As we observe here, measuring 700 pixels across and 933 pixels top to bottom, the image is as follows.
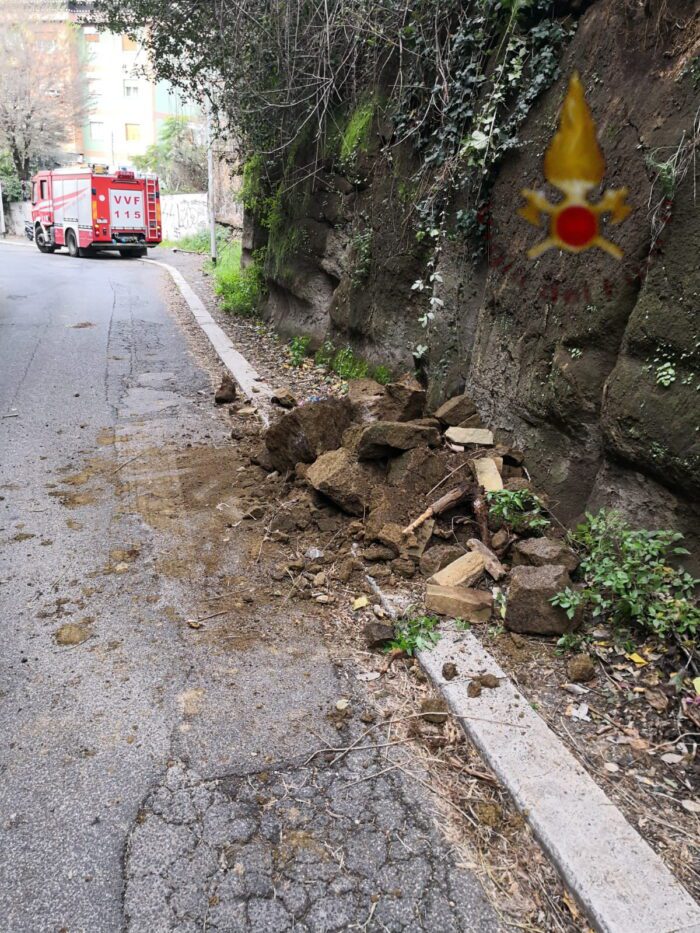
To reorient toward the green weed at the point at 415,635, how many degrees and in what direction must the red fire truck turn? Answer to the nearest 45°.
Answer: approximately 135° to its left

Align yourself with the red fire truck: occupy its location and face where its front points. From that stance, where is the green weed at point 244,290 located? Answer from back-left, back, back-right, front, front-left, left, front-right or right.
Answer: back-left

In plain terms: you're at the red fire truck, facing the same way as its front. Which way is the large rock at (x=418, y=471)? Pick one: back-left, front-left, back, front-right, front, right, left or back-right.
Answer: back-left

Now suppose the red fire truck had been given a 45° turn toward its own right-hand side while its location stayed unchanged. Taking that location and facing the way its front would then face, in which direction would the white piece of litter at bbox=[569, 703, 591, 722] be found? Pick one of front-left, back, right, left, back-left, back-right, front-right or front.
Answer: back

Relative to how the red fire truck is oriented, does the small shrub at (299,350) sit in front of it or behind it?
behind

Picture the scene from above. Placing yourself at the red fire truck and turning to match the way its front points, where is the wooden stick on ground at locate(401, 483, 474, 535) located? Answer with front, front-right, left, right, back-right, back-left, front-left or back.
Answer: back-left

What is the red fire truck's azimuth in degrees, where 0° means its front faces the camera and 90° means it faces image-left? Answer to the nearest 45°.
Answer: approximately 135°

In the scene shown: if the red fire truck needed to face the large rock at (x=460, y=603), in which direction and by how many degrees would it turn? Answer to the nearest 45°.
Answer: approximately 135° to its left

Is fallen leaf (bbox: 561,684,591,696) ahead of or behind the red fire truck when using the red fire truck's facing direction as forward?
behind

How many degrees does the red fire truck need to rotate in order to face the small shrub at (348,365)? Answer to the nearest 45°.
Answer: approximately 135° to its left

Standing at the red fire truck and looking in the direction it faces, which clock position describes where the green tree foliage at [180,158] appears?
The green tree foliage is roughly at 2 o'clock from the red fire truck.

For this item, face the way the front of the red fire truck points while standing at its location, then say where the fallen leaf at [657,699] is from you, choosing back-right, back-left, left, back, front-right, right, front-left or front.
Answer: back-left

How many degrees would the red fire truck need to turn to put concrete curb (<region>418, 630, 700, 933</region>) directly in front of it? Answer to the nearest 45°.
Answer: approximately 135° to its left

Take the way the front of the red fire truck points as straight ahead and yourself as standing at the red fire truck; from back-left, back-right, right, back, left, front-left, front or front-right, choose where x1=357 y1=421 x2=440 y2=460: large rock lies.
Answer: back-left

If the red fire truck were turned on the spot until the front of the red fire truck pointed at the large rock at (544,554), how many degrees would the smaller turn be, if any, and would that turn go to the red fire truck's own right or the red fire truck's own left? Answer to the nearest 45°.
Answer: approximately 135° to the red fire truck's own left
